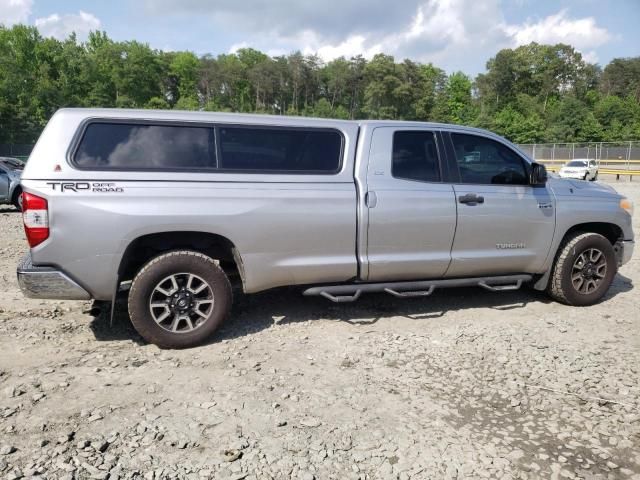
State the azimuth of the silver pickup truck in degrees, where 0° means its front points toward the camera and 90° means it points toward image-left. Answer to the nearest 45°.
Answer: approximately 270°

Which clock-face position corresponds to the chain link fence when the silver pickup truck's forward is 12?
The chain link fence is roughly at 10 o'clock from the silver pickup truck.

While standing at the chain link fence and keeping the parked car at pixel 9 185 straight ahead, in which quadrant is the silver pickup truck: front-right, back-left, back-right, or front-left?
front-left

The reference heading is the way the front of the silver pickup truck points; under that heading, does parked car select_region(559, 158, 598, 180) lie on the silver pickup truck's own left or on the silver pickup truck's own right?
on the silver pickup truck's own left

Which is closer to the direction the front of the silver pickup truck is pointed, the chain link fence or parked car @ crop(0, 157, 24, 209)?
the chain link fence

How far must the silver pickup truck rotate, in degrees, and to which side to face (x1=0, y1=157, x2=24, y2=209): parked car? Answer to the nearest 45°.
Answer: approximately 135° to its left
